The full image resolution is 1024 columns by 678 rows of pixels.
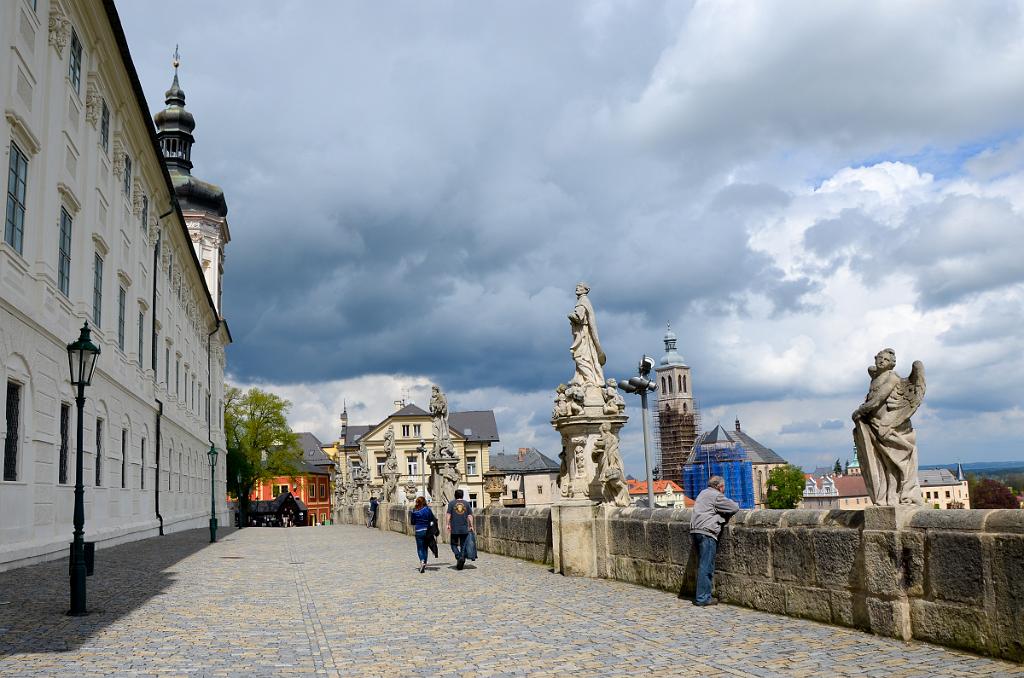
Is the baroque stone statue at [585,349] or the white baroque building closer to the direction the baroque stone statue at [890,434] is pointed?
the white baroque building

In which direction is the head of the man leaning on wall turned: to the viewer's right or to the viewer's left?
to the viewer's right

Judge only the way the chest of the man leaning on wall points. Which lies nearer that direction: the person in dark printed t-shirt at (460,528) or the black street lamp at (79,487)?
the person in dark printed t-shirt

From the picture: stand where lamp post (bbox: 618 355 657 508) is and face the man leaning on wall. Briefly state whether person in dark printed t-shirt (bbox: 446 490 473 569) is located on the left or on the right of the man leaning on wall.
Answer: right

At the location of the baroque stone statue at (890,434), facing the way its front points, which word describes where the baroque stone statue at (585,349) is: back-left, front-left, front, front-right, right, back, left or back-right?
right

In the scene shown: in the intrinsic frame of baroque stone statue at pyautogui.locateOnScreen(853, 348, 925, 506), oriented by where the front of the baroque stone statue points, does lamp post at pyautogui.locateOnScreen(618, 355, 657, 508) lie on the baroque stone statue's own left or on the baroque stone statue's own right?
on the baroque stone statue's own right

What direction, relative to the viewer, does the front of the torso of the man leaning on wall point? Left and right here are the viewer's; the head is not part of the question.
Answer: facing away from the viewer and to the right of the viewer

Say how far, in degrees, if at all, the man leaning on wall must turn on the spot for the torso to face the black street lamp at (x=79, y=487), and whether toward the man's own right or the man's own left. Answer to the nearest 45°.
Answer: approximately 135° to the man's own left
